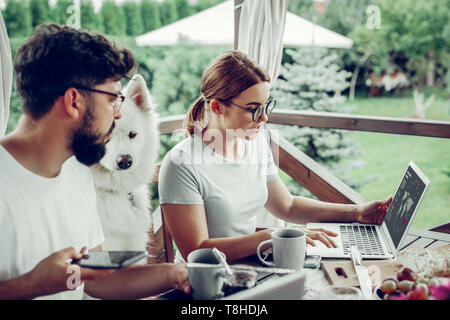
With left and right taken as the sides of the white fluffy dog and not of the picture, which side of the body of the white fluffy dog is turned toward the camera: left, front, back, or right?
front

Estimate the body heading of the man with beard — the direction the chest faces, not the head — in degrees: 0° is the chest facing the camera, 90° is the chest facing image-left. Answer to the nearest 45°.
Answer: approximately 315°

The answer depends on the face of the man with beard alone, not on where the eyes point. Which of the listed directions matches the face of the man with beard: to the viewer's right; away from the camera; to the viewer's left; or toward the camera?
to the viewer's right

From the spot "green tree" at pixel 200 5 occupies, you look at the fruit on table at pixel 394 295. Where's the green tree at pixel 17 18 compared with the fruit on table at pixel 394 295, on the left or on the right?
right

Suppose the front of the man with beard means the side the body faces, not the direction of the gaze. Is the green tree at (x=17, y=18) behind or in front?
behind

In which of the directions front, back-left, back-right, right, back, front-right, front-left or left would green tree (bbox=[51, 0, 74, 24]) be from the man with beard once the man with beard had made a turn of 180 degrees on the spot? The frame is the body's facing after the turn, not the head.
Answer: front-right

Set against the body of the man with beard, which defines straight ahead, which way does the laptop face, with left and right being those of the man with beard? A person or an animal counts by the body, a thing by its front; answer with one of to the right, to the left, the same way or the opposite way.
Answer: the opposite way

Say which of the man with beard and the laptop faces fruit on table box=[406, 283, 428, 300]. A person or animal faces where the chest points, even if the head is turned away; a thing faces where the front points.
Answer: the man with beard

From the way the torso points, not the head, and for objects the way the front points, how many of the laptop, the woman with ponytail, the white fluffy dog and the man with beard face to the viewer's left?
1

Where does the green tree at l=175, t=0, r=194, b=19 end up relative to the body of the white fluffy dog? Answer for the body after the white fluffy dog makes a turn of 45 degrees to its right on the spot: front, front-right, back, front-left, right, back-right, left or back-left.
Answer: back-right

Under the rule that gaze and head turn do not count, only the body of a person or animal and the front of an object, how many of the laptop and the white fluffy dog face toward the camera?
1

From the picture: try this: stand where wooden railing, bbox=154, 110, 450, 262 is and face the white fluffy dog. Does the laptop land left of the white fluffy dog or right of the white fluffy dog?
left

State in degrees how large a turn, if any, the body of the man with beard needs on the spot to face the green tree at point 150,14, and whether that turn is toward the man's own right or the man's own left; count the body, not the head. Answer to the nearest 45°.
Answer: approximately 135° to the man's own left

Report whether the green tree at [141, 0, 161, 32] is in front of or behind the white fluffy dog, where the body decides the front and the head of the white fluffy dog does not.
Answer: behind

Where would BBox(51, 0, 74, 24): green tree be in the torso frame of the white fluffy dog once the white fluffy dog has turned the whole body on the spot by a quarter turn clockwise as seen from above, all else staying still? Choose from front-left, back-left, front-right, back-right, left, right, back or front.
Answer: right

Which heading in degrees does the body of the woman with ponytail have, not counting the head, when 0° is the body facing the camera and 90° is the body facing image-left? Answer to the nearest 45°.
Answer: approximately 315°
